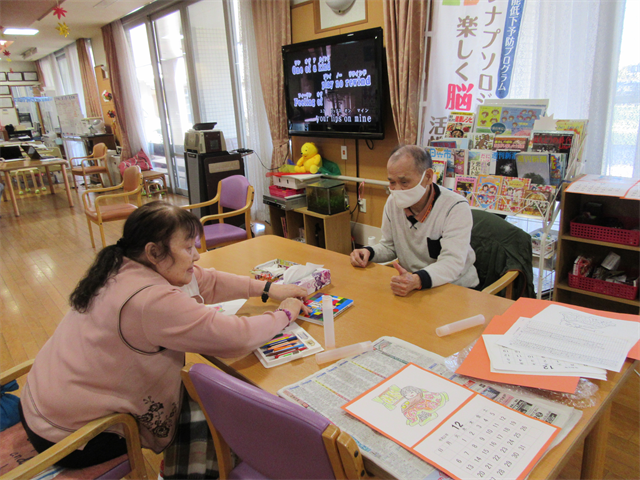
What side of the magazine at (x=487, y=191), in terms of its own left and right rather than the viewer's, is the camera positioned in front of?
front

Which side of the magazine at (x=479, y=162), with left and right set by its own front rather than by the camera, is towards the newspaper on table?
front

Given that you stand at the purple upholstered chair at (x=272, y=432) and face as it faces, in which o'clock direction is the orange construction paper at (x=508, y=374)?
The orange construction paper is roughly at 1 o'clock from the purple upholstered chair.

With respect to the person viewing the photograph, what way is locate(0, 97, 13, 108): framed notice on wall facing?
facing the viewer

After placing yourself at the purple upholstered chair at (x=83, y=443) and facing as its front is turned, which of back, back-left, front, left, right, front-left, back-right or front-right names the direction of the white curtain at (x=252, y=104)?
front

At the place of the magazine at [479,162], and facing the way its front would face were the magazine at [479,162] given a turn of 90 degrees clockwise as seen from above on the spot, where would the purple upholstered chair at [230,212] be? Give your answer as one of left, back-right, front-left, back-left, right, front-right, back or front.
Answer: front

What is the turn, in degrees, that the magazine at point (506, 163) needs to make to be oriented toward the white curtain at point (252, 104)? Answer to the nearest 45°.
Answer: approximately 135° to its right

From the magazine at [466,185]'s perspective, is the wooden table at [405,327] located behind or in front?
in front

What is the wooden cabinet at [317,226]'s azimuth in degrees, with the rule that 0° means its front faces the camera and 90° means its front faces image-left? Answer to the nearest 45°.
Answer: approximately 45°

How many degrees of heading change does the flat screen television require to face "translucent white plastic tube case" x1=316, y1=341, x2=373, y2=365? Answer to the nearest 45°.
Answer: approximately 45° to its left

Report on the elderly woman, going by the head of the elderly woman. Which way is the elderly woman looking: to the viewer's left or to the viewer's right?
to the viewer's right

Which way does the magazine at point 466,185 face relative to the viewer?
toward the camera

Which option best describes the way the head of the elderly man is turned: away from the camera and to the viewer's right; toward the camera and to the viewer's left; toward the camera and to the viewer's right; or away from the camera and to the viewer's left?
toward the camera and to the viewer's left

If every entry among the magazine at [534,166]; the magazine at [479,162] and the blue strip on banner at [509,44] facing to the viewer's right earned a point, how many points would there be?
0

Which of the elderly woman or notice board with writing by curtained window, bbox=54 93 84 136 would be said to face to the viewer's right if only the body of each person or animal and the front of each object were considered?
the elderly woman
